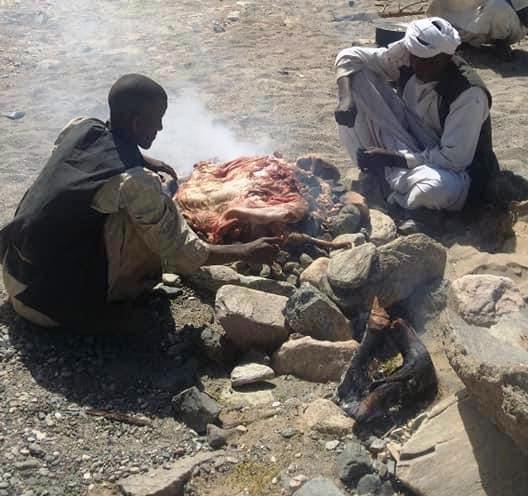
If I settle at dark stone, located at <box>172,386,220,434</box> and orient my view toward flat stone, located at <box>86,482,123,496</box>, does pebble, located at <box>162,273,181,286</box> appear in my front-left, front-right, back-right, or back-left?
back-right

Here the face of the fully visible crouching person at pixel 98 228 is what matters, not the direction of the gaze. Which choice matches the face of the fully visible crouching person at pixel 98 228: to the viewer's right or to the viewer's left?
to the viewer's right

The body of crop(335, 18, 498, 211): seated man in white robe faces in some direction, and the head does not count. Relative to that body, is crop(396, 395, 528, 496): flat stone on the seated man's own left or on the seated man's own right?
on the seated man's own left

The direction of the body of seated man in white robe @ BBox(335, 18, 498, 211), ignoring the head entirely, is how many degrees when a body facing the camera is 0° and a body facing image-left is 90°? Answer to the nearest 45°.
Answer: approximately 45°

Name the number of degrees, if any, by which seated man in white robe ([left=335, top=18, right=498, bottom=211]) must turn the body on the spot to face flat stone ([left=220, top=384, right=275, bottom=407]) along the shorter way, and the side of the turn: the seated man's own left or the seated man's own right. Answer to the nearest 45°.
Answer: approximately 45° to the seated man's own left

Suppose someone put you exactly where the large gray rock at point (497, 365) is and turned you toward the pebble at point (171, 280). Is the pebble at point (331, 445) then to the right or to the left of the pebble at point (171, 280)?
left

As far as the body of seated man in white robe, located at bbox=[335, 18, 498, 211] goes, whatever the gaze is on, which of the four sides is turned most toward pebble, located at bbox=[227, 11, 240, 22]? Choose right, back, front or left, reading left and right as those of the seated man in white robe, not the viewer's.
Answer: right

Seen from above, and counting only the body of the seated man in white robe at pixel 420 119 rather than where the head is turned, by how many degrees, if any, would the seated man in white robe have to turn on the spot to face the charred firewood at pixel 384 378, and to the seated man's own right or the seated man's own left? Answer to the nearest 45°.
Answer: approximately 45° to the seated man's own left

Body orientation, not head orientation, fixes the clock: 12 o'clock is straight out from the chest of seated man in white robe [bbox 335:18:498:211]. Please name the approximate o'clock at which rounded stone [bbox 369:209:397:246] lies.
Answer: The rounded stone is roughly at 11 o'clock from the seated man in white robe.

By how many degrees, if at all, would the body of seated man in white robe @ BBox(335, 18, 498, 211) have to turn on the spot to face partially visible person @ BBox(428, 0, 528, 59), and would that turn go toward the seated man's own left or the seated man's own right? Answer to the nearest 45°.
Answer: approximately 135° to the seated man's own right
